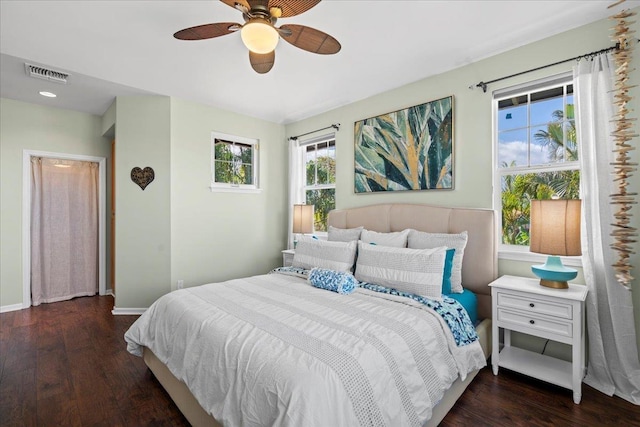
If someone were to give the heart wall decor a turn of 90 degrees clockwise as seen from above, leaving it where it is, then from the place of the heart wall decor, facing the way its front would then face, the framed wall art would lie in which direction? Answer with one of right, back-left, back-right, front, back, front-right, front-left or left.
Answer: back-left

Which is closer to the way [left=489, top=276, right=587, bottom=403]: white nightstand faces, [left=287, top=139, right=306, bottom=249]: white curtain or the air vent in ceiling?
the air vent in ceiling

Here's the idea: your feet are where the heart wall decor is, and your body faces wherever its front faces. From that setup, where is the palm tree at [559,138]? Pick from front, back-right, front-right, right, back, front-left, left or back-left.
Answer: front-left

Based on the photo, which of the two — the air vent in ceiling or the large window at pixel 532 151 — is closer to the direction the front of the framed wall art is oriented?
the air vent in ceiling

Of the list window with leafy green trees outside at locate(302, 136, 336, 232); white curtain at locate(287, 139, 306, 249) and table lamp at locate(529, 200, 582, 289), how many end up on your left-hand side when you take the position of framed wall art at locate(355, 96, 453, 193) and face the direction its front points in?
1

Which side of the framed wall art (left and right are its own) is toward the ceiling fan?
front

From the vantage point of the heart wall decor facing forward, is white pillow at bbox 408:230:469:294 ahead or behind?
ahead

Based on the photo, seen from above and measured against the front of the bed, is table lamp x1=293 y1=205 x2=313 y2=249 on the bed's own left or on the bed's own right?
on the bed's own right

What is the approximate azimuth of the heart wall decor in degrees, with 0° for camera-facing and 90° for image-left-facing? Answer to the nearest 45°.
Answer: approximately 0°

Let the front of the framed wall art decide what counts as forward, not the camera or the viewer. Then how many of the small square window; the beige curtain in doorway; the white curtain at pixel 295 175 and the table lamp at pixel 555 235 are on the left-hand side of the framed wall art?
1

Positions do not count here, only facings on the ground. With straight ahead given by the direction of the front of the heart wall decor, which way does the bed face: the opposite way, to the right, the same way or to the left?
to the right
